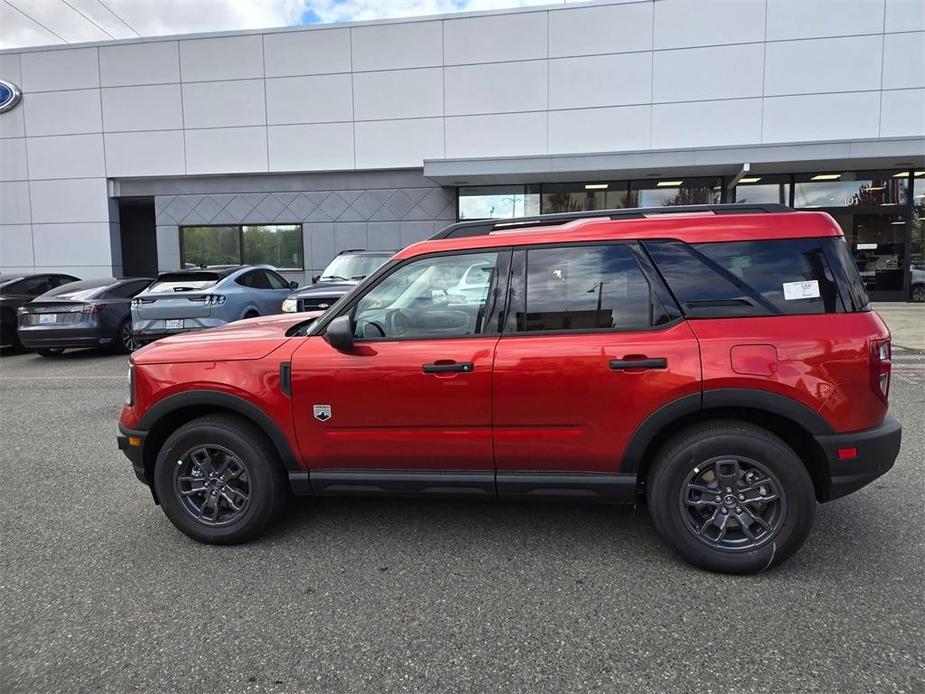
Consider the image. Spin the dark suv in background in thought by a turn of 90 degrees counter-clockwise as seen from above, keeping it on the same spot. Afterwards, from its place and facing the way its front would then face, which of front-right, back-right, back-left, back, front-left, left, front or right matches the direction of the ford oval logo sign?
back

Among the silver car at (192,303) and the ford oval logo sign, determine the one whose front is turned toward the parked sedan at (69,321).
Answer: the ford oval logo sign

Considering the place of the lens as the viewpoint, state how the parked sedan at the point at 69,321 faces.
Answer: facing away from the viewer and to the right of the viewer

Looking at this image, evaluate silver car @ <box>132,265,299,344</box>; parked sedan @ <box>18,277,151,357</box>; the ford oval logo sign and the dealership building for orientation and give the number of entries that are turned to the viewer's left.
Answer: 0

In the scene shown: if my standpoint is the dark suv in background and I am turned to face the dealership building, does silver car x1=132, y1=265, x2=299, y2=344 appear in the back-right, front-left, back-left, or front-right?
back-left

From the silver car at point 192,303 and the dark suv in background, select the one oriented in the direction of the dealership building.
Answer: the silver car

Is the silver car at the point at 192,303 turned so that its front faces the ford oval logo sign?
no

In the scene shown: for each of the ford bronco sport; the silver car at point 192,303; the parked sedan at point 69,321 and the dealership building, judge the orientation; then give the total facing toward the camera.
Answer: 1

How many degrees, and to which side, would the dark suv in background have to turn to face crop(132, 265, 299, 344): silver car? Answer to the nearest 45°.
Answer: approximately 45° to its right

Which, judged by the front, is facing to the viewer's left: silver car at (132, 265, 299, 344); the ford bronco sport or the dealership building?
the ford bronco sport

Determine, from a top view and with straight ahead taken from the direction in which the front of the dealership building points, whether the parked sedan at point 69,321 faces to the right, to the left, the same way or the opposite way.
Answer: the opposite way

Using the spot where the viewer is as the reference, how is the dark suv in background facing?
facing the viewer and to the left of the viewer

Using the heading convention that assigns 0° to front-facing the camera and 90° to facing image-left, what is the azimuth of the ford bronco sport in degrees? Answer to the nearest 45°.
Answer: approximately 90°

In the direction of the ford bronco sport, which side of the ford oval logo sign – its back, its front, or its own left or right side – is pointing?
front

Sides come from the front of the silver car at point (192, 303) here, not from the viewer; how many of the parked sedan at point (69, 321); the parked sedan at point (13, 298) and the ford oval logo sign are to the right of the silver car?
0

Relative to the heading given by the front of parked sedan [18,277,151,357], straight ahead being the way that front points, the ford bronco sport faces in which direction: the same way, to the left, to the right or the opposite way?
to the left

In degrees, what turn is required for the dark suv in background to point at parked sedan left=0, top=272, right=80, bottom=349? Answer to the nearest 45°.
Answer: approximately 90° to its right

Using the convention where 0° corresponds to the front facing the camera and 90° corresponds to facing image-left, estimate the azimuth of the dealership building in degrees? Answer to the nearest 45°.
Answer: approximately 0°

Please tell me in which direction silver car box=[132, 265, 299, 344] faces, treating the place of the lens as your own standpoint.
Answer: facing away from the viewer and to the right of the viewer

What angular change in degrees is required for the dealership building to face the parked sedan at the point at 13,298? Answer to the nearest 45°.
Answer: approximately 45° to its right

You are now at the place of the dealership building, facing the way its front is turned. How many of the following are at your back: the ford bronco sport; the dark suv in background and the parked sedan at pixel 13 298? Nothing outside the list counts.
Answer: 0

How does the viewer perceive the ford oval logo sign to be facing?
facing the viewer
